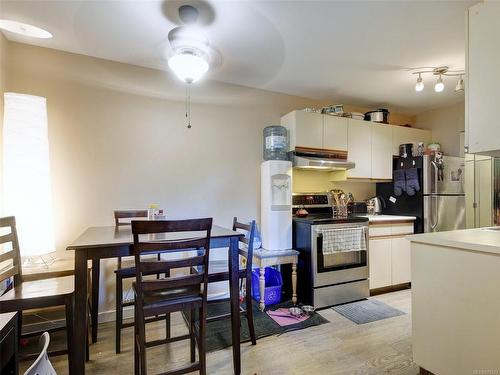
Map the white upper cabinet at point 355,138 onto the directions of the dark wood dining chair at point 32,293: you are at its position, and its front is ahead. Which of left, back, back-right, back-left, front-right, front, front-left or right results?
front

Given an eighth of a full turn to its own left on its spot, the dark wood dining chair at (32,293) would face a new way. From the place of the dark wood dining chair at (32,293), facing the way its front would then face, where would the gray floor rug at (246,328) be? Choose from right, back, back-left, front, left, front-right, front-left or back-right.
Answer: front-right

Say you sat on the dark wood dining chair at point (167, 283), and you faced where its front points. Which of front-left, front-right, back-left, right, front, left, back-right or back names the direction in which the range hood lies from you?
front-right

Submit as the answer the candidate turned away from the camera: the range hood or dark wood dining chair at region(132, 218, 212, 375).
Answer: the dark wood dining chair

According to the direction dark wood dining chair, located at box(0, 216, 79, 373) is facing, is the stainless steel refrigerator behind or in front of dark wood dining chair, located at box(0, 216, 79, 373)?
in front

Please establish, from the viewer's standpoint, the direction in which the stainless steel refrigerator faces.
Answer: facing the viewer and to the right of the viewer

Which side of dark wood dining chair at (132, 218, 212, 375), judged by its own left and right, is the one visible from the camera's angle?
back

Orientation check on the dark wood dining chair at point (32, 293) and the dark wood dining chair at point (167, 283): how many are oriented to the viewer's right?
1

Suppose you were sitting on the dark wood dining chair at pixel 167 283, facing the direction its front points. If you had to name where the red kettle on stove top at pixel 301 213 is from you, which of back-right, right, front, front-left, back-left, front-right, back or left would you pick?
front-right

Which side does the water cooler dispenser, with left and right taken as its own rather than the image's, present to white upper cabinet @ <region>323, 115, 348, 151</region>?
left

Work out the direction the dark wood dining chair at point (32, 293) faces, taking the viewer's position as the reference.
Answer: facing to the right of the viewer

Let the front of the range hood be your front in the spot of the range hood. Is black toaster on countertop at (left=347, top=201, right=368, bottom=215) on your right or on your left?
on your left

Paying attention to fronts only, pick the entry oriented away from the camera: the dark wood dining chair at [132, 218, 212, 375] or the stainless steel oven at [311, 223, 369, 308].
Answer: the dark wood dining chair

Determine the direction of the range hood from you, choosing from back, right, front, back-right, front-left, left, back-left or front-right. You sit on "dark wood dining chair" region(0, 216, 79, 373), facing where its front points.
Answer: front
